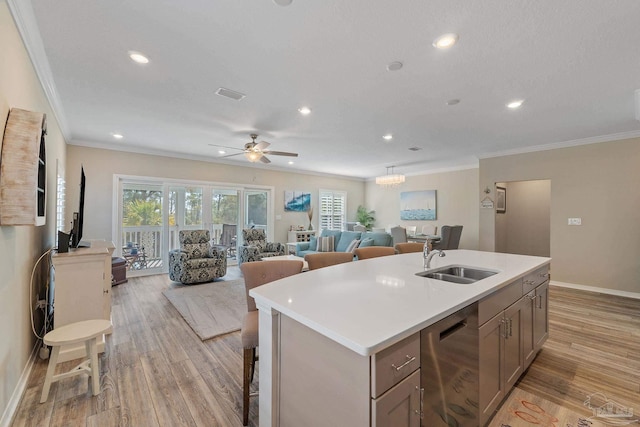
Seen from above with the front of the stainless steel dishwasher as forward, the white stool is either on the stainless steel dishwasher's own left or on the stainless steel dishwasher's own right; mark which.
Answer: on the stainless steel dishwasher's own right

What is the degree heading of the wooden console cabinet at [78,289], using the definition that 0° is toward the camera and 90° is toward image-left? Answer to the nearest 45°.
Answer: approximately 270°

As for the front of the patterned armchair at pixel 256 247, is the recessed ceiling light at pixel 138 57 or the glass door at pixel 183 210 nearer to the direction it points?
the recessed ceiling light

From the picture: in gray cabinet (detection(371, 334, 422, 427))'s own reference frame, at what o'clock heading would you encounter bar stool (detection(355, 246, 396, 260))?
The bar stool is roughly at 7 o'clock from the gray cabinet.

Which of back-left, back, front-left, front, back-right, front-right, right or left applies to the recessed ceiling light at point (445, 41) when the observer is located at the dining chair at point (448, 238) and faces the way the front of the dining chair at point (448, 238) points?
back-left

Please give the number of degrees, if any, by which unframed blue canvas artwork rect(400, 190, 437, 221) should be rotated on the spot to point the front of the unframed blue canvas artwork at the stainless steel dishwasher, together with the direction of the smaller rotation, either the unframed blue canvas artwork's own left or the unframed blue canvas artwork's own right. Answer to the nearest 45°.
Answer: approximately 45° to the unframed blue canvas artwork's own left

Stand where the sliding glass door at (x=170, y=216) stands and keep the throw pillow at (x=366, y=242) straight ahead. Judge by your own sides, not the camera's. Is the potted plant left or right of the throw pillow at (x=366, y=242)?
left

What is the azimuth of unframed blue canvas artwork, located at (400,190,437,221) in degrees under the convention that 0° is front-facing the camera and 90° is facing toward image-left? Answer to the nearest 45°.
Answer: approximately 45°

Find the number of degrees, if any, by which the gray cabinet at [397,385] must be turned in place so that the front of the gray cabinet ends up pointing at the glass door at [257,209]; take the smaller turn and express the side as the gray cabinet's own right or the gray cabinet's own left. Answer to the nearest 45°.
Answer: approximately 180°

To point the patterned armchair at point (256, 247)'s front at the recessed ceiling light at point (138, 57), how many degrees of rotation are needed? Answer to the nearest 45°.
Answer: approximately 45° to its right

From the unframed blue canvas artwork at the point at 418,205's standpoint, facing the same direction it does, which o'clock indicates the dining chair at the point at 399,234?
The dining chair is roughly at 11 o'clock from the unframed blue canvas artwork.
